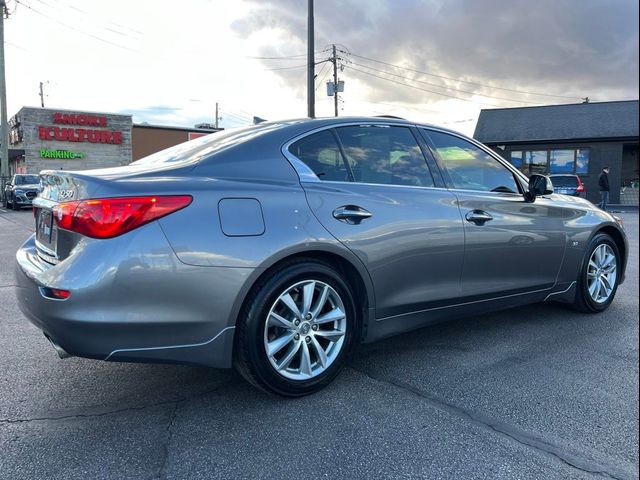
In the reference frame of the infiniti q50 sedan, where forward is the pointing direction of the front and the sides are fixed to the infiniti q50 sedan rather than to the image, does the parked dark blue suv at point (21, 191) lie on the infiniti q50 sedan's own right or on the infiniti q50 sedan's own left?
on the infiniti q50 sedan's own left

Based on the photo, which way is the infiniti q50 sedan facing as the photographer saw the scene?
facing away from the viewer and to the right of the viewer

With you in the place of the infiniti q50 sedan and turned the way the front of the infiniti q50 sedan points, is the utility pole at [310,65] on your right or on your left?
on your left

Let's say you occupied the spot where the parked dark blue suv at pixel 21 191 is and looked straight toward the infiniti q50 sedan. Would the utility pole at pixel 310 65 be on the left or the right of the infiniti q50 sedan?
left

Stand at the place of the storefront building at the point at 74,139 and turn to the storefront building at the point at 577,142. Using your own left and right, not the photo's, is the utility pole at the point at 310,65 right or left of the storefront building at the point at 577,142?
right

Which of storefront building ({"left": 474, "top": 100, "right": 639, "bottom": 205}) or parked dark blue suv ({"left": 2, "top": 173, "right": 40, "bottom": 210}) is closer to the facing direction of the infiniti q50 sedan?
the storefront building

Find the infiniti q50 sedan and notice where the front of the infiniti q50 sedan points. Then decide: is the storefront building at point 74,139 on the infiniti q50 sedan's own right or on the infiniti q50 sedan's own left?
on the infiniti q50 sedan's own left

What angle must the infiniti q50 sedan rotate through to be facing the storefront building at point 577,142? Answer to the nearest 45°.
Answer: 0° — it already faces it
